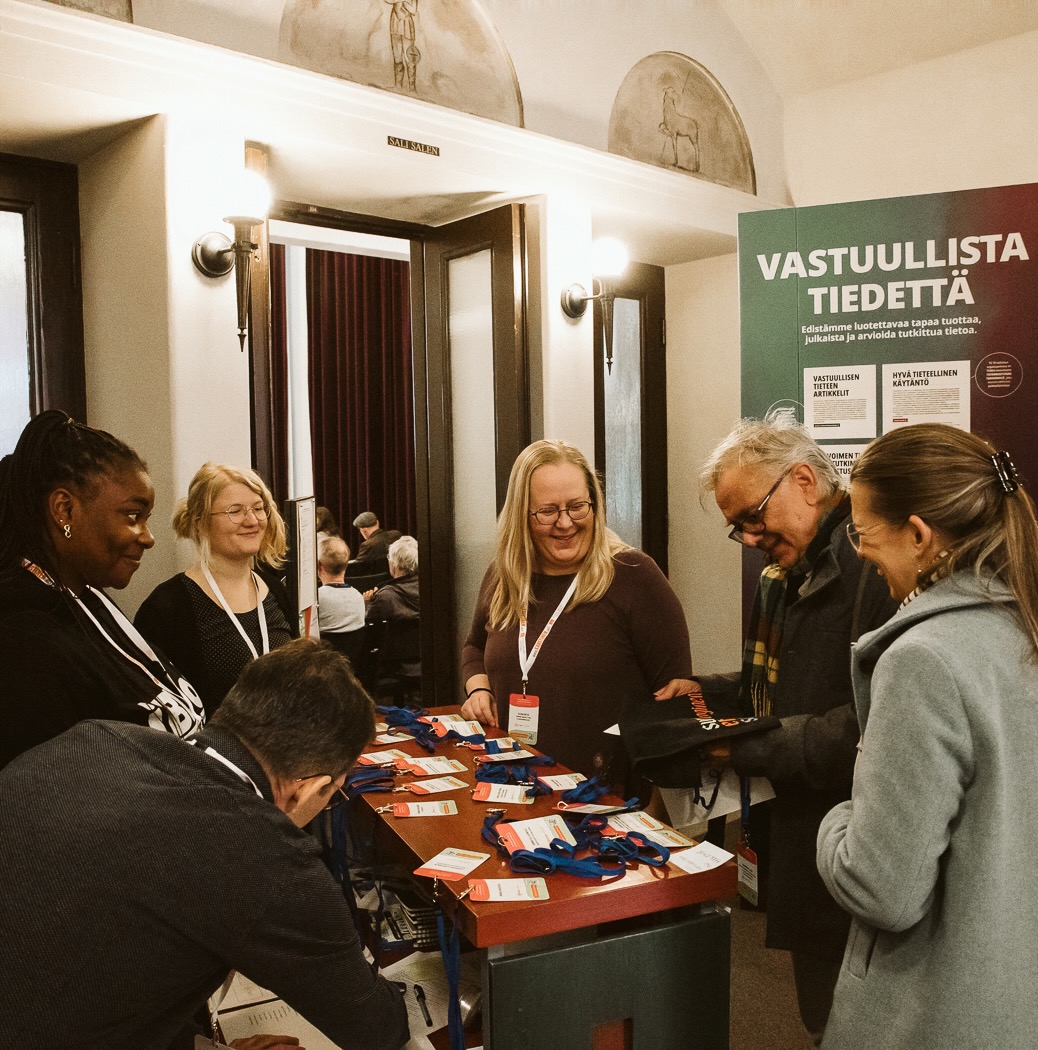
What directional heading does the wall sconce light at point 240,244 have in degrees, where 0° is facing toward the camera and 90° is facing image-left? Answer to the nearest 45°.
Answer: approximately 315°

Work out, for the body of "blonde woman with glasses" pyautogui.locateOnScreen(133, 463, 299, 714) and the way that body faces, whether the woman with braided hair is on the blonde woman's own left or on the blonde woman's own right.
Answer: on the blonde woman's own right

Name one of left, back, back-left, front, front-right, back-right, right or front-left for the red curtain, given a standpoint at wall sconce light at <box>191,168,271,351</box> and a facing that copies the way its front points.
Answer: back-left

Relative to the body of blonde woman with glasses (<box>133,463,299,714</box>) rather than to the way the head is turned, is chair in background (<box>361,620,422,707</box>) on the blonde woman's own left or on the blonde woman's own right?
on the blonde woman's own left

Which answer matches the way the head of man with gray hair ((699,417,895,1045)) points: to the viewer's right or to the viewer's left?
to the viewer's left

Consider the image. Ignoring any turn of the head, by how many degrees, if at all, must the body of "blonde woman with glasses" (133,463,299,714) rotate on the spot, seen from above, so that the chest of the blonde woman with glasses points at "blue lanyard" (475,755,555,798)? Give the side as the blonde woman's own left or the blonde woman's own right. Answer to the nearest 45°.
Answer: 0° — they already face it

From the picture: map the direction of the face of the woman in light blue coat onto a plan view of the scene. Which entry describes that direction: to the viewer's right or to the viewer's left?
to the viewer's left
